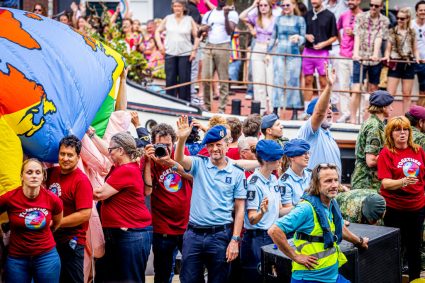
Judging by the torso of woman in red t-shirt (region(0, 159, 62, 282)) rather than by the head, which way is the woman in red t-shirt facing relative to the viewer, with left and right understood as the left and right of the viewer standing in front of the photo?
facing the viewer

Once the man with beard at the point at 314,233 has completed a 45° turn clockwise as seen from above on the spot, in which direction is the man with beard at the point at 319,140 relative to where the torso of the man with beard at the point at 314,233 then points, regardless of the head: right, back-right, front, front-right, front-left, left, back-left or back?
back

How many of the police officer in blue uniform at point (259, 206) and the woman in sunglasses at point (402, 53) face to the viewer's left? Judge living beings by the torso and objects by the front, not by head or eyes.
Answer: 0

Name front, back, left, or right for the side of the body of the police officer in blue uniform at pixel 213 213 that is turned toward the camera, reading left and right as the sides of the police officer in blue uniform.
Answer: front

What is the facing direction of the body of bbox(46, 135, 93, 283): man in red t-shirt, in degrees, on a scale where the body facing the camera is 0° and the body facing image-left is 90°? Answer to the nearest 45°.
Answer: approximately 45°

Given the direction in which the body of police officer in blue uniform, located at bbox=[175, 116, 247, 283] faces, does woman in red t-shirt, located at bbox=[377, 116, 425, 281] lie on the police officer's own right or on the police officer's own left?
on the police officer's own left
